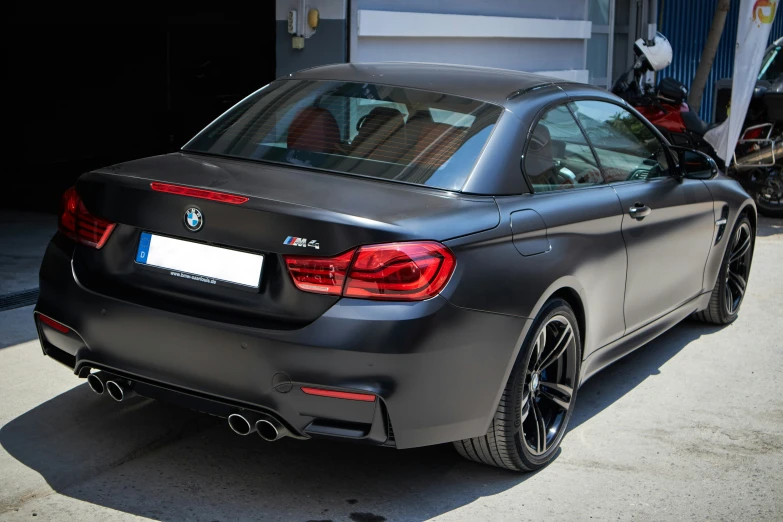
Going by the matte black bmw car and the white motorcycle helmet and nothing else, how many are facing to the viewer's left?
1

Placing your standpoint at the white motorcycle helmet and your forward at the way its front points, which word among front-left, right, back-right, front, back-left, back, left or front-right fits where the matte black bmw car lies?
left

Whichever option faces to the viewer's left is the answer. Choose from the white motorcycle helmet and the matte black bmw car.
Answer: the white motorcycle helmet

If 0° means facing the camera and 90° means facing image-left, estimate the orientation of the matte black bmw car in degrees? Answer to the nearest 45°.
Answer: approximately 225°

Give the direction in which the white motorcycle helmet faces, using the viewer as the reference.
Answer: facing to the left of the viewer

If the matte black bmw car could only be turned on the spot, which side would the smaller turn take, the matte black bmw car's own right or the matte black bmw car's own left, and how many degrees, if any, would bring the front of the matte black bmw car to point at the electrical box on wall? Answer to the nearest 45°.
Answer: approximately 45° to the matte black bmw car's own left

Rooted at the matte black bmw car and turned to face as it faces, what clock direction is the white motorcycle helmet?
The white motorcycle helmet is roughly at 11 o'clock from the matte black bmw car.
